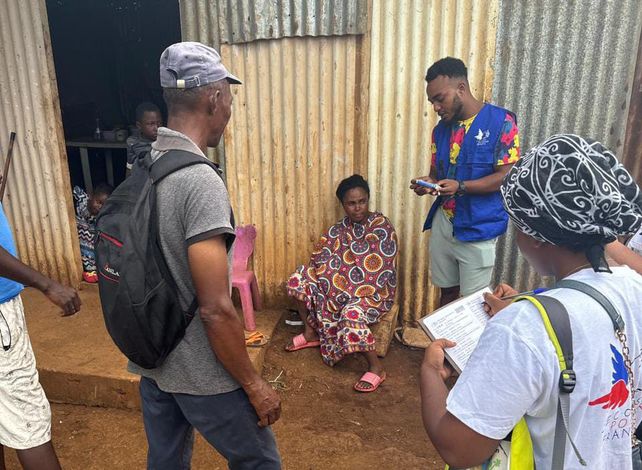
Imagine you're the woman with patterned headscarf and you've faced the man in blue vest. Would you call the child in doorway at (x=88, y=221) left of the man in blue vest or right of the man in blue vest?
left

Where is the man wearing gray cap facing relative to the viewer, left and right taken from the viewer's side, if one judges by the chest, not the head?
facing away from the viewer and to the right of the viewer

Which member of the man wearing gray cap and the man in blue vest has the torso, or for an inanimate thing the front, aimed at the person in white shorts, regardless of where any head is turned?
the man in blue vest

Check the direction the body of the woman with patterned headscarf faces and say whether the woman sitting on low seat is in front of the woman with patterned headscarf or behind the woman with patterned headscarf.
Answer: in front

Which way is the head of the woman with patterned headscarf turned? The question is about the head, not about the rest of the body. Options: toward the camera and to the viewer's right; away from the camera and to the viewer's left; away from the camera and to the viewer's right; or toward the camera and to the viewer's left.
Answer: away from the camera and to the viewer's left

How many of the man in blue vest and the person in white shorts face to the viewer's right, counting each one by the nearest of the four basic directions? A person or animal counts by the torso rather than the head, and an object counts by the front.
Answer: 1

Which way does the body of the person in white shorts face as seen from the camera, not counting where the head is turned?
to the viewer's right

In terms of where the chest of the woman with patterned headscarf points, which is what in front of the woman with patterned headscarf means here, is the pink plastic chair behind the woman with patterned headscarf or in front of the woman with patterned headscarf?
in front

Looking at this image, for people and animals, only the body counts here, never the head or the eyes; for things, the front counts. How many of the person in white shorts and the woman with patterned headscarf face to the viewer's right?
1

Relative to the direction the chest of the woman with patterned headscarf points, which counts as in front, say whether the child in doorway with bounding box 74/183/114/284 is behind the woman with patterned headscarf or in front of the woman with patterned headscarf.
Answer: in front

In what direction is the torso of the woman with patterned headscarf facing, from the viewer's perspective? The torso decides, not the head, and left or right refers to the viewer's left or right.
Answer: facing away from the viewer and to the left of the viewer
